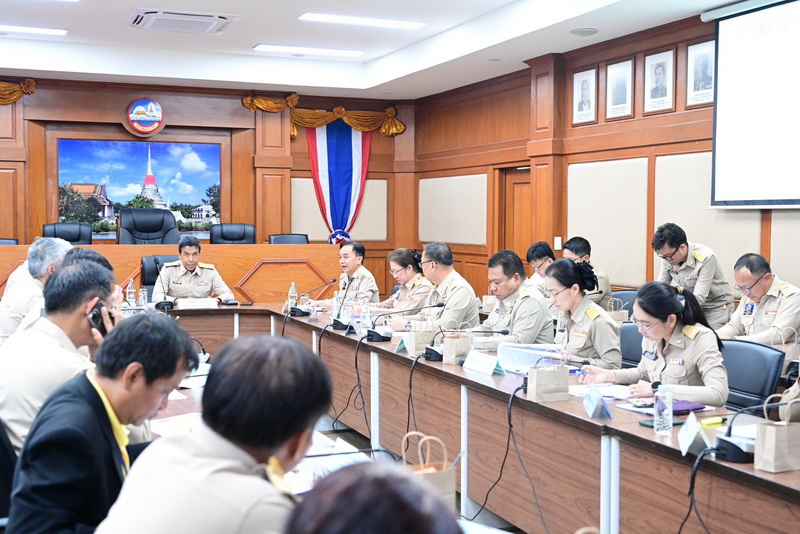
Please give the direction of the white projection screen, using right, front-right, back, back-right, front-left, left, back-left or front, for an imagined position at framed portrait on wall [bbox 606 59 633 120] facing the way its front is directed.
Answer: left

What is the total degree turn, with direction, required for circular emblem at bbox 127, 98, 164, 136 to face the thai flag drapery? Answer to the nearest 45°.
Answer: approximately 90° to its left

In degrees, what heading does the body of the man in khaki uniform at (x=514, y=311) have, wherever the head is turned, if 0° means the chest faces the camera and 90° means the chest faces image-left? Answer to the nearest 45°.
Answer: approximately 45°

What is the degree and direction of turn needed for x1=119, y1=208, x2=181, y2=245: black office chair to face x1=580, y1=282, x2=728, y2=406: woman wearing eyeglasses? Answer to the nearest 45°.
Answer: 0° — it already faces them

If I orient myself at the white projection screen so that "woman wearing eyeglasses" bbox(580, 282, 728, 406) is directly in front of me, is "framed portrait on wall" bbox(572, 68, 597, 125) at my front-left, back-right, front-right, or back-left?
back-right

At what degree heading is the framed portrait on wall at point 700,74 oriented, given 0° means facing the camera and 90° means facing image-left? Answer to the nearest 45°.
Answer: approximately 45°

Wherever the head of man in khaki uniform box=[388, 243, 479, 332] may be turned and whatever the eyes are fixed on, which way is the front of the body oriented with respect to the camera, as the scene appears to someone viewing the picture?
to the viewer's left

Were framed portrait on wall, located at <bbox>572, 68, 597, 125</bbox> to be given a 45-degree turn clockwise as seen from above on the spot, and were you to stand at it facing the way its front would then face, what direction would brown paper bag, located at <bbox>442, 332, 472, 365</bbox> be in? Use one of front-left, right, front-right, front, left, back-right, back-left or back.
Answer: left

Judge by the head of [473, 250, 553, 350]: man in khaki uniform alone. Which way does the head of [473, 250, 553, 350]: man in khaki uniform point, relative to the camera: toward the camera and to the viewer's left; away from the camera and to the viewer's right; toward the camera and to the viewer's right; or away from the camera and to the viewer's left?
toward the camera and to the viewer's left

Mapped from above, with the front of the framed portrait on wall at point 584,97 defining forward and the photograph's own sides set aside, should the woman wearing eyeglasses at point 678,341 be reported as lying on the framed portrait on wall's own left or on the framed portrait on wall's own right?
on the framed portrait on wall's own left

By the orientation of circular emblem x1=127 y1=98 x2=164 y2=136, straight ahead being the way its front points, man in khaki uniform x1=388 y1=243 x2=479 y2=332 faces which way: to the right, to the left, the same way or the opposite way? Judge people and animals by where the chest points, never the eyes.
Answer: to the right

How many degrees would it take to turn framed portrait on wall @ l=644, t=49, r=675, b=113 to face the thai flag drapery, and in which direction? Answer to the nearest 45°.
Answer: approximately 90° to its right

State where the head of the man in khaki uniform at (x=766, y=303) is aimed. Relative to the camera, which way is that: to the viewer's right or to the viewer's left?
to the viewer's left

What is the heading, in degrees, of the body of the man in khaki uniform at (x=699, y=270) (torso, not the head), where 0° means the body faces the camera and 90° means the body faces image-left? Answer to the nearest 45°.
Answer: approximately 45°

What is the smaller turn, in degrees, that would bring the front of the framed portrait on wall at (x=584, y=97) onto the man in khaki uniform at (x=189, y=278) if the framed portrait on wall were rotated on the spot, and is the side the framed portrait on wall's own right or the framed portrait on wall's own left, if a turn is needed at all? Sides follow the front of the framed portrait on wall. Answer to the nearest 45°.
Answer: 0° — it already faces them
